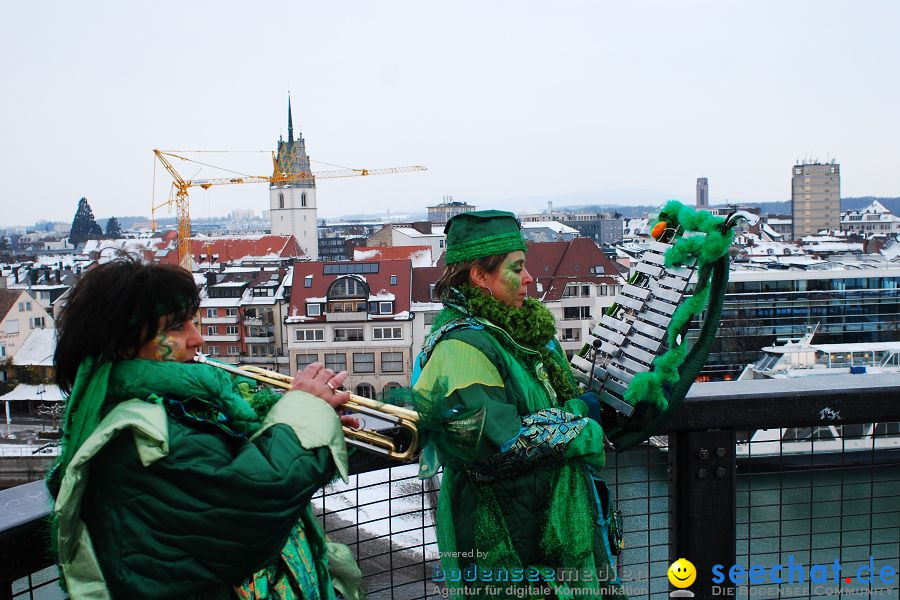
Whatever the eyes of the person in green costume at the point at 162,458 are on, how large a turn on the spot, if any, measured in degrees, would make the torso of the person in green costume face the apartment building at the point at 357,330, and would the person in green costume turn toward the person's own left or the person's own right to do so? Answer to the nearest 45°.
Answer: approximately 90° to the person's own left

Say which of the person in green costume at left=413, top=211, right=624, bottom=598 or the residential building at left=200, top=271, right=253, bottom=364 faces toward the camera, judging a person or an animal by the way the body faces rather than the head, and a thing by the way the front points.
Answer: the residential building

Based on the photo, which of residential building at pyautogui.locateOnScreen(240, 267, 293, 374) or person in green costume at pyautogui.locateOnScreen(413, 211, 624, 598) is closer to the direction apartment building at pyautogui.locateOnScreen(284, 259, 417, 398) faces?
the person in green costume

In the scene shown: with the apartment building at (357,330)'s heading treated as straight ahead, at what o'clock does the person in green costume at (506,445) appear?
The person in green costume is roughly at 12 o'clock from the apartment building.

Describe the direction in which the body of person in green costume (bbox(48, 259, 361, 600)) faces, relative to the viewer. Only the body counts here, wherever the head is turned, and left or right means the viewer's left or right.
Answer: facing to the right of the viewer

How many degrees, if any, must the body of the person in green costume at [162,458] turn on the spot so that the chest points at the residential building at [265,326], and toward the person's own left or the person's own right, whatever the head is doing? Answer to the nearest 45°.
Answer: approximately 90° to the person's own left

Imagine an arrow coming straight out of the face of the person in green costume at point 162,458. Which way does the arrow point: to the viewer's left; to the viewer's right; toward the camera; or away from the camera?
to the viewer's right

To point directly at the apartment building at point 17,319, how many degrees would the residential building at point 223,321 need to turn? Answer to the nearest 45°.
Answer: approximately 90° to its right

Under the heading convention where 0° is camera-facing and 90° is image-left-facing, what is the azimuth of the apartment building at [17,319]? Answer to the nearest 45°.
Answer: approximately 315°

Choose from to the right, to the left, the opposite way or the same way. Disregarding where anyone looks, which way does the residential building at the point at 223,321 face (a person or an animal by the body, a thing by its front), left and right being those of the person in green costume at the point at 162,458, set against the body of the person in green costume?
to the right

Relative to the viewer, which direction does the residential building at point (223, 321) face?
toward the camera

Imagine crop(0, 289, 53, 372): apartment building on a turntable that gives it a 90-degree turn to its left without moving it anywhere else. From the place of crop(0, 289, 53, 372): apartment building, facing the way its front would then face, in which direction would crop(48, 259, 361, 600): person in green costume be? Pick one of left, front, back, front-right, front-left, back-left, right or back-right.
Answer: back-right

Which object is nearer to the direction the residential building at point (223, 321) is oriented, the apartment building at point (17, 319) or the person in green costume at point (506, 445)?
the person in green costume

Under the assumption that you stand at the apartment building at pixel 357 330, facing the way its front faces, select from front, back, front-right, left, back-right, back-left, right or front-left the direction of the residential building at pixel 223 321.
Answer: back-right

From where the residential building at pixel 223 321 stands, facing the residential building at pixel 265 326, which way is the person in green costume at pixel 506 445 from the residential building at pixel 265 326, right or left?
right
